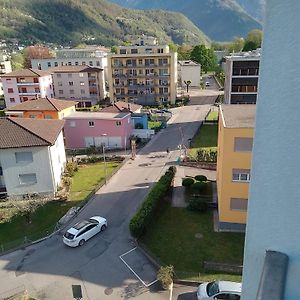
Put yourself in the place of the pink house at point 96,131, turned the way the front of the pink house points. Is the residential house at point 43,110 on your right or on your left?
on your right

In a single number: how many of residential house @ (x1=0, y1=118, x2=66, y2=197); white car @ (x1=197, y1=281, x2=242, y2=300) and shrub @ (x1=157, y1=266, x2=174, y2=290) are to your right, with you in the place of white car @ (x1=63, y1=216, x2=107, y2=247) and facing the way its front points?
2

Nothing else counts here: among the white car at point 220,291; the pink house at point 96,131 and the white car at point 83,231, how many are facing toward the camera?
1

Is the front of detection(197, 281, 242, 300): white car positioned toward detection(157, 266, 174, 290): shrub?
yes

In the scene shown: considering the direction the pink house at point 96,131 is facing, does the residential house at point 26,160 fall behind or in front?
in front

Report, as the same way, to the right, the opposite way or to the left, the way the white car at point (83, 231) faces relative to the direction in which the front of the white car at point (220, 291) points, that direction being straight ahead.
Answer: to the right

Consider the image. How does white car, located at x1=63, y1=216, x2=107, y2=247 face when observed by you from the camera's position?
facing away from the viewer and to the right of the viewer

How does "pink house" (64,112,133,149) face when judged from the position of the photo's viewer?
facing the viewer

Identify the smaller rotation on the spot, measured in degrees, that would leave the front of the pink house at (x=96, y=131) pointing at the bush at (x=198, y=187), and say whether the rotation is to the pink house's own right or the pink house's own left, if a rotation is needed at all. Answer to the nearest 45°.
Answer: approximately 45° to the pink house's own left

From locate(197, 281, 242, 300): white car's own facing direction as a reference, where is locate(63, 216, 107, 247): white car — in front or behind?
in front
